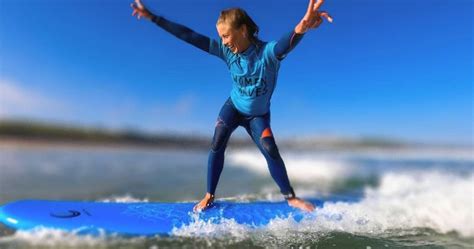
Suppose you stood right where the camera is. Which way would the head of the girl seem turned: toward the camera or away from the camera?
toward the camera

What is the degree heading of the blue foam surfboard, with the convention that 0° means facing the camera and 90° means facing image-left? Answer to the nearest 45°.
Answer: approximately 90°

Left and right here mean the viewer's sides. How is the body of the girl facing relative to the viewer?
facing the viewer
